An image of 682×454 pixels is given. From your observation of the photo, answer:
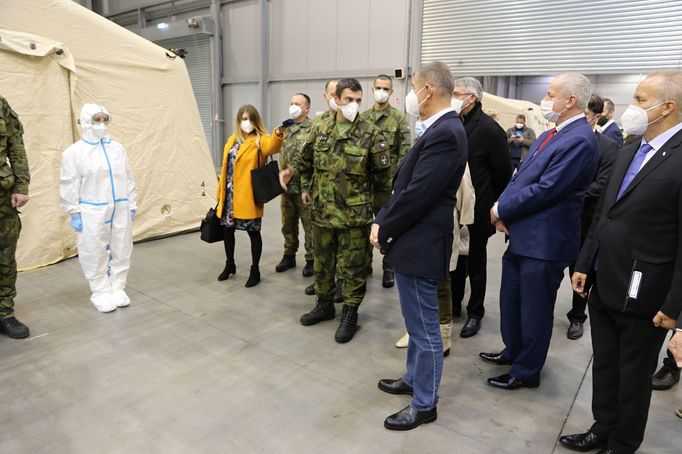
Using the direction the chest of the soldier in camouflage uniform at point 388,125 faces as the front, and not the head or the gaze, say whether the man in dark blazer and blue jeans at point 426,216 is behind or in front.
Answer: in front

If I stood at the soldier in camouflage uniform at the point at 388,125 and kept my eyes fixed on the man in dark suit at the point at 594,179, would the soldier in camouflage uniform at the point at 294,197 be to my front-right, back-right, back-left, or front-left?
back-right

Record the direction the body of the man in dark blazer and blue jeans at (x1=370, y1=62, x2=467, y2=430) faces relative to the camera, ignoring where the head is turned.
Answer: to the viewer's left

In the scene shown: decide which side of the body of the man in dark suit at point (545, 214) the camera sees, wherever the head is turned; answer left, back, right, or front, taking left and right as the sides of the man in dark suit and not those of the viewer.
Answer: left

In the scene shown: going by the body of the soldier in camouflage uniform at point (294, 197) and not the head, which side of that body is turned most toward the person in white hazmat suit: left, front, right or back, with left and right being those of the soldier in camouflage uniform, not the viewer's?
front

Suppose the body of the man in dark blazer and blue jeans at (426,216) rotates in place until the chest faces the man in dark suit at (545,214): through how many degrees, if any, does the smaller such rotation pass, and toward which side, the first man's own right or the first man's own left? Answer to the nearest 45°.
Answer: approximately 135° to the first man's own right

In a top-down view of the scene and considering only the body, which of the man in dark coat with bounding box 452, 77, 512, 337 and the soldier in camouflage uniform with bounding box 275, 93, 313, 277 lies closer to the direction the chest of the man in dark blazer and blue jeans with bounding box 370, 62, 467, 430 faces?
the soldier in camouflage uniform

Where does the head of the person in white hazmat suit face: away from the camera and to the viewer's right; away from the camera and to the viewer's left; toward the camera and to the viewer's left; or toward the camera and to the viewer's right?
toward the camera and to the viewer's right

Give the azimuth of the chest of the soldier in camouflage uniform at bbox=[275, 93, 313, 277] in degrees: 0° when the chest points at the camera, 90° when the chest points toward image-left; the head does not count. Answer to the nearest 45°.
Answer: approximately 45°

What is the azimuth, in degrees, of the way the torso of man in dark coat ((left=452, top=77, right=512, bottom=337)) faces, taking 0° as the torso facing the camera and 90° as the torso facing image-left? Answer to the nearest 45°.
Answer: approximately 90°

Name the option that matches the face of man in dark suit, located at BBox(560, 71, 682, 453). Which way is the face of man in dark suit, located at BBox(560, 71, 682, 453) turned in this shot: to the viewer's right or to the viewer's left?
to the viewer's left

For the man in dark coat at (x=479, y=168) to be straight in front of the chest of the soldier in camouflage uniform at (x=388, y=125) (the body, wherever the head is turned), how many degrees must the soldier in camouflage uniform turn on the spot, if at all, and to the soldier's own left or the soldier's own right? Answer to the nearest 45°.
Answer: approximately 45° to the soldier's own left

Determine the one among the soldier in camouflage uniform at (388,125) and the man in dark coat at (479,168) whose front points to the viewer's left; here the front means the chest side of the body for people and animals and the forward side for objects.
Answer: the man in dark coat

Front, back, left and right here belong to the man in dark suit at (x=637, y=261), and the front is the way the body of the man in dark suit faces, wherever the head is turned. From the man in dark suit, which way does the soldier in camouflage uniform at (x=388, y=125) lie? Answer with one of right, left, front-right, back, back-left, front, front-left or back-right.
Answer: right

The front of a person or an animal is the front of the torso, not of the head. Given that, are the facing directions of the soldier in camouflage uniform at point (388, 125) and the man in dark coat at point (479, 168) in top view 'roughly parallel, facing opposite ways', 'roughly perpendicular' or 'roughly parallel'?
roughly perpendicular

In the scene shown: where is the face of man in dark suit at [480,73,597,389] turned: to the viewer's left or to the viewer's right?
to the viewer's left
